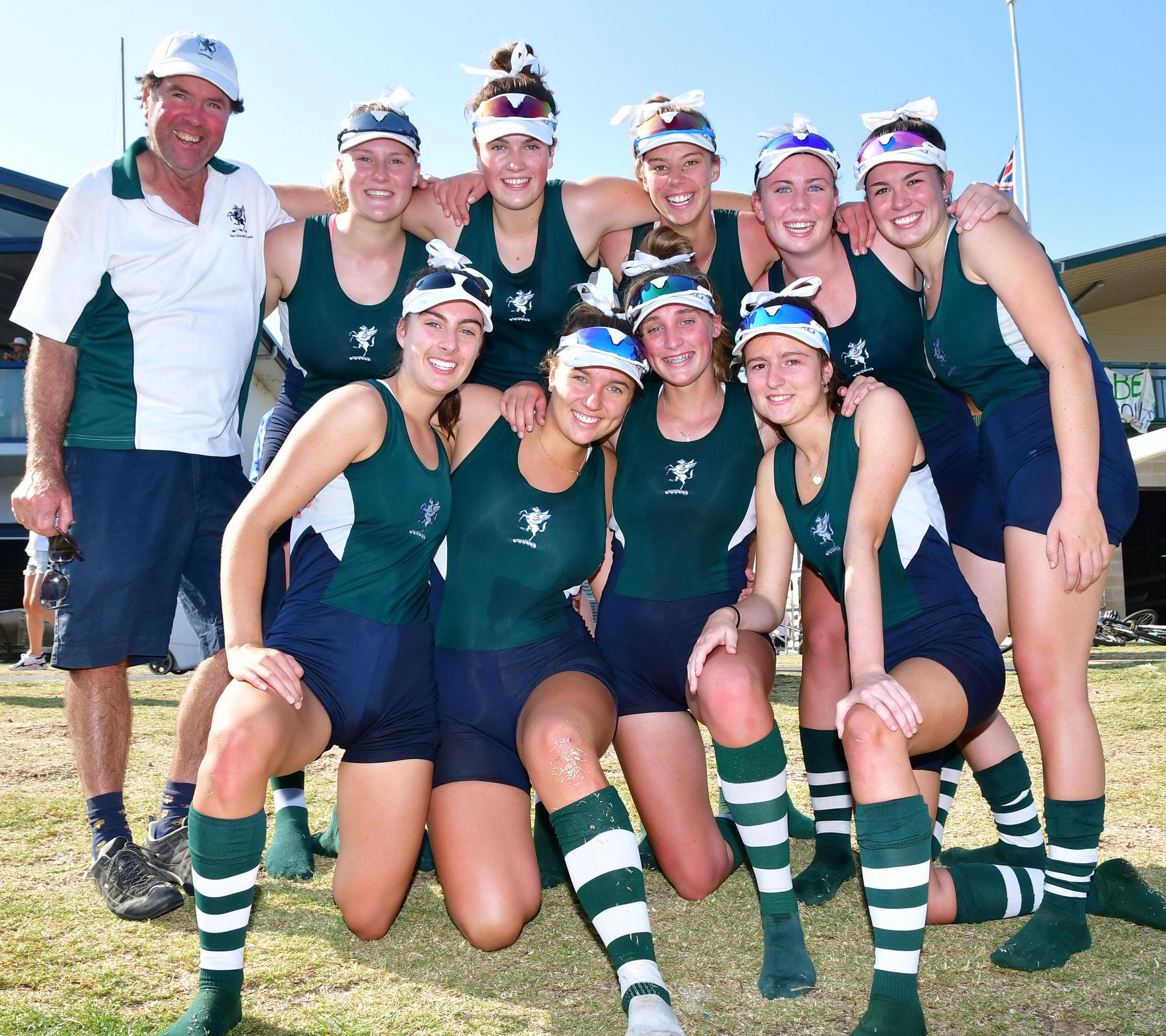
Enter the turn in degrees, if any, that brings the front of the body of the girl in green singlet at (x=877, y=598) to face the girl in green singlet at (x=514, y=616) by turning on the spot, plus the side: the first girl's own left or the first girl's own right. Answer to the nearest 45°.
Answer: approximately 45° to the first girl's own right

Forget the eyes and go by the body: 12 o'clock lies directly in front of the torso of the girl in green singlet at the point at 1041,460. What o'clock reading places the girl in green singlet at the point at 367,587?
the girl in green singlet at the point at 367,587 is roughly at 1 o'clock from the girl in green singlet at the point at 1041,460.

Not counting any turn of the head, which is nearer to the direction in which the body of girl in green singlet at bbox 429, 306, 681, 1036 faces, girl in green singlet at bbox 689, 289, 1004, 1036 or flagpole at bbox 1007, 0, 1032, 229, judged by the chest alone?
the girl in green singlet

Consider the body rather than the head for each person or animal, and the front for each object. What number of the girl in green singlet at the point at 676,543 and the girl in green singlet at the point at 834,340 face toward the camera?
2

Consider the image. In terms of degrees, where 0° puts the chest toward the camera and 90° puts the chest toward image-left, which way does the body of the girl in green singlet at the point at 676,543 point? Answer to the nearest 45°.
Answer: approximately 0°

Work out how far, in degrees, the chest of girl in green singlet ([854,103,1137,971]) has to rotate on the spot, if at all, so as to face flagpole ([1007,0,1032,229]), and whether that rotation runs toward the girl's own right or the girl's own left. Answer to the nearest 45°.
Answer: approximately 135° to the girl's own right

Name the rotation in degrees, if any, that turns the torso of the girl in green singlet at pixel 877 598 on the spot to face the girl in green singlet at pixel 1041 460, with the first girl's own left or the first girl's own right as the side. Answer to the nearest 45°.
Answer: approximately 135° to the first girl's own left

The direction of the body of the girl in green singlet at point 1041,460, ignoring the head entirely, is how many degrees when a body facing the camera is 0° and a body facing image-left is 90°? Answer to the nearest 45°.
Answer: approximately 45°

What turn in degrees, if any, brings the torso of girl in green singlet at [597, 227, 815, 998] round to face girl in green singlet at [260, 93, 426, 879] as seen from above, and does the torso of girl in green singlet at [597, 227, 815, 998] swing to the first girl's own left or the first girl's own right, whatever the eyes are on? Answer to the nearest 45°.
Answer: approximately 90° to the first girl's own right

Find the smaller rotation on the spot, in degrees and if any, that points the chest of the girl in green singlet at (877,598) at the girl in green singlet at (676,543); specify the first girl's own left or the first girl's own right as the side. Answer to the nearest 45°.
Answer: approximately 90° to the first girl's own right
